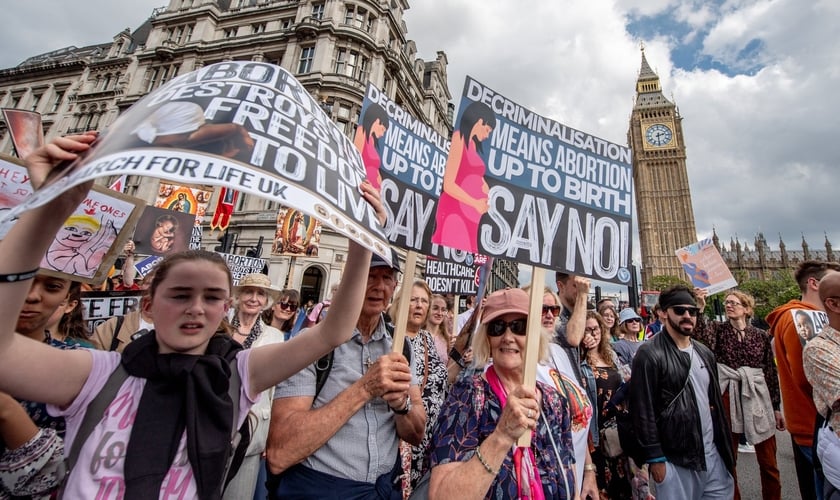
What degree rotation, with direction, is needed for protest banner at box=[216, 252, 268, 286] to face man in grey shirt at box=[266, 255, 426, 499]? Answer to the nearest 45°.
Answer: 0° — it already faces them

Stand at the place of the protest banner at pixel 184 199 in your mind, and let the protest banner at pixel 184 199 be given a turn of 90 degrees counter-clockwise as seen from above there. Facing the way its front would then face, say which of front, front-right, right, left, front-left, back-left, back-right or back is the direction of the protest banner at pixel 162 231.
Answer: right

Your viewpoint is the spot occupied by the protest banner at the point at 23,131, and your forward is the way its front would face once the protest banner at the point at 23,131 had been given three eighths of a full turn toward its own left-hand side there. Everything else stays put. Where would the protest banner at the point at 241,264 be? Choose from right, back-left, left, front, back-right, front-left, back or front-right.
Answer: front

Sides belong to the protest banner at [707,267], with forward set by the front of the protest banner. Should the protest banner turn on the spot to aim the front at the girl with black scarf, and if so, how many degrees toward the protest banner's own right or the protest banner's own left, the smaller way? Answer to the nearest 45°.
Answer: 0° — it already faces them

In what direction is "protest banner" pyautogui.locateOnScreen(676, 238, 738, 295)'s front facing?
toward the camera

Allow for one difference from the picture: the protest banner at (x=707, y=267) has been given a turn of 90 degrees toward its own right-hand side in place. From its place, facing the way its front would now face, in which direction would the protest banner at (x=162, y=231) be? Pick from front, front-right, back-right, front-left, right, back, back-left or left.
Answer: front-left

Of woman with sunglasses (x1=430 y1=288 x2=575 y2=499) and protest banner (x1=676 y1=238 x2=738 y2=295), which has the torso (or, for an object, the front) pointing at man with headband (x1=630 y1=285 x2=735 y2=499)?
the protest banner

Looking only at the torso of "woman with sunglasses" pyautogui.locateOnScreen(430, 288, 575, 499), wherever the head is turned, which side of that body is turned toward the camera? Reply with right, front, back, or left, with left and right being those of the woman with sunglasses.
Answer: front

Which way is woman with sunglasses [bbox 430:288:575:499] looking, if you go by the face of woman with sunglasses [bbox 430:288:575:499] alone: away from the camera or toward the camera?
toward the camera
